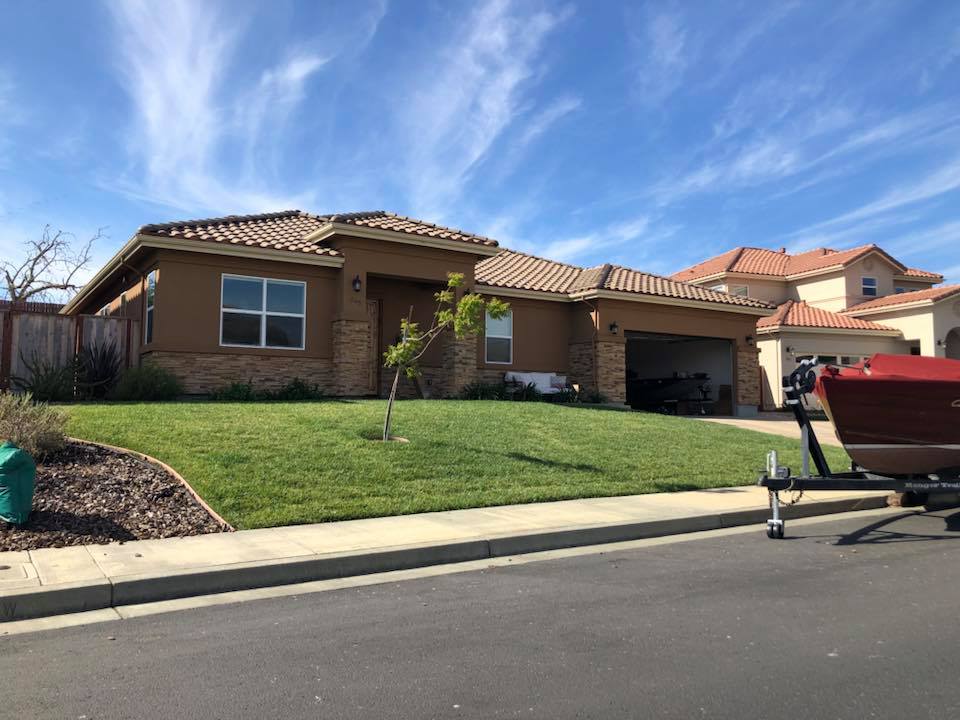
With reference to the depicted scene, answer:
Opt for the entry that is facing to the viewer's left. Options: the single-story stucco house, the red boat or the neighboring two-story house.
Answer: the red boat

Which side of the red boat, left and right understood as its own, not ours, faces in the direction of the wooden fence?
front

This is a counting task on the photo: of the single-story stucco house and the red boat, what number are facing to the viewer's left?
1

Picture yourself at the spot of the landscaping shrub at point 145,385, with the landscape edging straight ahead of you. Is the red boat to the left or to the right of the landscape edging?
left

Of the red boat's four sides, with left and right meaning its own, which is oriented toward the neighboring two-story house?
right

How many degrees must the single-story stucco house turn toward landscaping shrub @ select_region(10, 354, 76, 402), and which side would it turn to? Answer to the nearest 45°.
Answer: approximately 90° to its right

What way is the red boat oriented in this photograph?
to the viewer's left

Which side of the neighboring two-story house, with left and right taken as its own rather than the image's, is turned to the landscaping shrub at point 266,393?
right

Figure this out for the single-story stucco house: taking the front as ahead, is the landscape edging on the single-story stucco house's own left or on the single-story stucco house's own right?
on the single-story stucco house's own right

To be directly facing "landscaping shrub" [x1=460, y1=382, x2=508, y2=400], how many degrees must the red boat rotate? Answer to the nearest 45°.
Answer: approximately 45° to its right

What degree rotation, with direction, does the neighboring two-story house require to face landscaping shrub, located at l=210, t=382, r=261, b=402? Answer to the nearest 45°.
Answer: approximately 90° to its right

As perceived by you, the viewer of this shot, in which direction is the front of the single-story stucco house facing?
facing the viewer and to the right of the viewer

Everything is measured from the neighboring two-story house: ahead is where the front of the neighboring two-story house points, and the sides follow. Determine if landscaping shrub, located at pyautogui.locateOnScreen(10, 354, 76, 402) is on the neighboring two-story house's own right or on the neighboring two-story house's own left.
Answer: on the neighboring two-story house's own right
